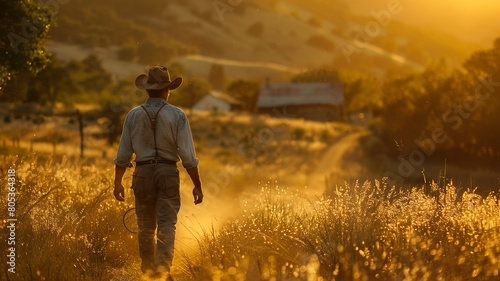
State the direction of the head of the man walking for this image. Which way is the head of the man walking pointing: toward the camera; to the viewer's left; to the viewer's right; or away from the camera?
away from the camera

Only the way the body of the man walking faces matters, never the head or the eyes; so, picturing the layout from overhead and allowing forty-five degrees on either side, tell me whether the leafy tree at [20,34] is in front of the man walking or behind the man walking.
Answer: in front

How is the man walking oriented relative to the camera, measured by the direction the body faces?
away from the camera
